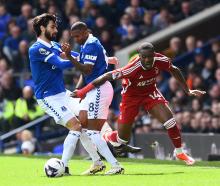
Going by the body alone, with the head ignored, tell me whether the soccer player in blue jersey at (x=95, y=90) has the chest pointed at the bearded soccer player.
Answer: yes

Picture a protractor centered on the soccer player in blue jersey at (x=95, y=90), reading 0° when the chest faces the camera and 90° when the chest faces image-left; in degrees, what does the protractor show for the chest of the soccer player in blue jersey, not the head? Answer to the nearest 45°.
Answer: approximately 90°

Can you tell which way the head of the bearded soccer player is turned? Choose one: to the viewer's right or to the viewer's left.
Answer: to the viewer's right

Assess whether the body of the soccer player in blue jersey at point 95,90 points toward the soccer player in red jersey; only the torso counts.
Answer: no

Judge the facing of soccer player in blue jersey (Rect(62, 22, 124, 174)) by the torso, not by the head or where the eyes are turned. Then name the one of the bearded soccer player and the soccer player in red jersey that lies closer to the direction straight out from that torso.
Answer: the bearded soccer player
